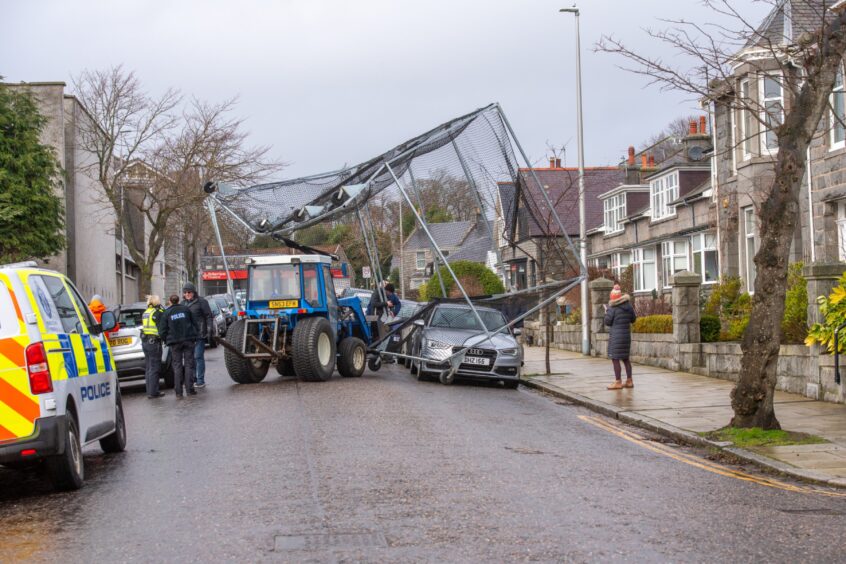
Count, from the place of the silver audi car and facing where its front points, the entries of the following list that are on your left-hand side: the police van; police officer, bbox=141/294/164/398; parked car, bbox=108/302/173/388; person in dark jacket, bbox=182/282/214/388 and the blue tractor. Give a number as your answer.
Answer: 0

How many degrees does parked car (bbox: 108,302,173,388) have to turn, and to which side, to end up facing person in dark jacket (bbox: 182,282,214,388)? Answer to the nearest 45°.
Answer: approximately 135° to its right

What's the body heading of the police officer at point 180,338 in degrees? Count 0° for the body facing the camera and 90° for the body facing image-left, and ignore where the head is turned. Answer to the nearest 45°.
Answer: approximately 180°

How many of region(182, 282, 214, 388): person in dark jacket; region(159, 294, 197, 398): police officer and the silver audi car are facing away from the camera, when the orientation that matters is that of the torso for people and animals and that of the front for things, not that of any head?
1

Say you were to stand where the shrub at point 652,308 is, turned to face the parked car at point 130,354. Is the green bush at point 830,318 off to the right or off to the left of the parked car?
left

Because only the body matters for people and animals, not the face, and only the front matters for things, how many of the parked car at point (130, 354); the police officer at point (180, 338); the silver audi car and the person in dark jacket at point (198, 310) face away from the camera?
2

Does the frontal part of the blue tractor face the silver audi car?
no

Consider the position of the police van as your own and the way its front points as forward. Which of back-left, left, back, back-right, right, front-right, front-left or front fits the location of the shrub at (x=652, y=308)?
front

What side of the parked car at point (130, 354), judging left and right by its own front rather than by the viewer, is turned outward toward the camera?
back

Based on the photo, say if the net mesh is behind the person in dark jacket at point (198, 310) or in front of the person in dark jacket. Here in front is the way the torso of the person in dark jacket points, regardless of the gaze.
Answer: behind

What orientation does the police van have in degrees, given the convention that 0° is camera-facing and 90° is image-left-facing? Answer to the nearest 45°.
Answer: approximately 225°

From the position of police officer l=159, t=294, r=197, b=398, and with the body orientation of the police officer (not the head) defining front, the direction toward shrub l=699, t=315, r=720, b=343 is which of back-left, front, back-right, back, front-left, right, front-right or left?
right

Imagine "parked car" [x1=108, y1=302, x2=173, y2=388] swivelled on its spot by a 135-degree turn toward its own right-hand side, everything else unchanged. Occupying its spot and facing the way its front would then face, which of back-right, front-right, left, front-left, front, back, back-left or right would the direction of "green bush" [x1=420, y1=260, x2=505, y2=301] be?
front-left

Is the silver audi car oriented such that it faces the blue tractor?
no

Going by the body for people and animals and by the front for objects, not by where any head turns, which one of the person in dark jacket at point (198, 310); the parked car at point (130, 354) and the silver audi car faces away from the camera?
the parked car
